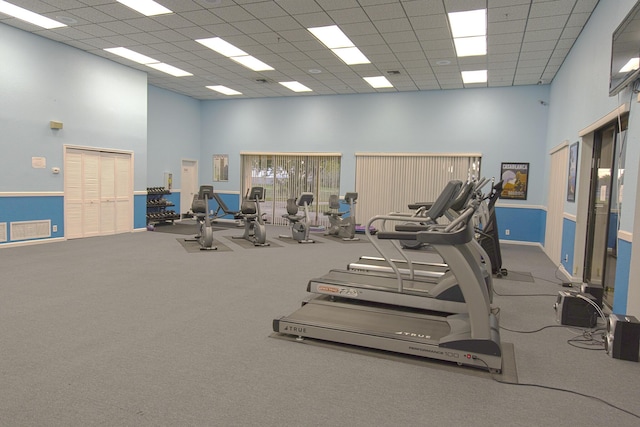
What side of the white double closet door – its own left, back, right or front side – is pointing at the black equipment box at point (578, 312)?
front

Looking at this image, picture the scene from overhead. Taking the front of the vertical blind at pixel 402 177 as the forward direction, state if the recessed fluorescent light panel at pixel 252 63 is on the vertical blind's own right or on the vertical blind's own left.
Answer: on the vertical blind's own right

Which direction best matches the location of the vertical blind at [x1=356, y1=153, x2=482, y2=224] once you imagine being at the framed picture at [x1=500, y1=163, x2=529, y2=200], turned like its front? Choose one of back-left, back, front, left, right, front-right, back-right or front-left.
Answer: right

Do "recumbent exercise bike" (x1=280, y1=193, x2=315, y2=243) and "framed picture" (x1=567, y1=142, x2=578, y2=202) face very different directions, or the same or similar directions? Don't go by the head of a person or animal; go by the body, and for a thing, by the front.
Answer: very different directions

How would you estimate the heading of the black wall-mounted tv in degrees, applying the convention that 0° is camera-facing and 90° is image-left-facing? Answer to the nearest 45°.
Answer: approximately 90°

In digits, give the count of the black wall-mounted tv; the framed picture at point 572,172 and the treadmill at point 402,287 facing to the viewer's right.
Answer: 1

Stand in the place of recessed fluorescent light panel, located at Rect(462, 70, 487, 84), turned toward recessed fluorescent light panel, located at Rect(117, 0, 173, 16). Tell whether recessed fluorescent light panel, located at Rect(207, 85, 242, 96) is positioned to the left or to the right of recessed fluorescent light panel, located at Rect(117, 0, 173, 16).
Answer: right

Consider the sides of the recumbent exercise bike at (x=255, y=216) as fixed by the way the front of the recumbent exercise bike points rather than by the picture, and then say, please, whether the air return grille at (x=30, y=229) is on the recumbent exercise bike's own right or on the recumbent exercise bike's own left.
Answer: on the recumbent exercise bike's own right

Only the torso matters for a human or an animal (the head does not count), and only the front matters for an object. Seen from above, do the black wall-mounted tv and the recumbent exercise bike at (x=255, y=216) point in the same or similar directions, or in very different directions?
very different directions

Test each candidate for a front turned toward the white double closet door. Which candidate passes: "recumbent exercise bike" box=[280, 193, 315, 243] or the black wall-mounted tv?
the black wall-mounted tv

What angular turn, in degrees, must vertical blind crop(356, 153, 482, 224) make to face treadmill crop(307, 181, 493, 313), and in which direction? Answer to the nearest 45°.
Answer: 0° — it already faces it

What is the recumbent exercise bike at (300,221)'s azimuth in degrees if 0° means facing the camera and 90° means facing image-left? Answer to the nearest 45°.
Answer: approximately 315°

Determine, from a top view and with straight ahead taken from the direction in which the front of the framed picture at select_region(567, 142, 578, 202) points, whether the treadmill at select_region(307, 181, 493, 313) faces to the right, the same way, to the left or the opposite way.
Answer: the opposite way

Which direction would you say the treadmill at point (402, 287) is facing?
to the viewer's right

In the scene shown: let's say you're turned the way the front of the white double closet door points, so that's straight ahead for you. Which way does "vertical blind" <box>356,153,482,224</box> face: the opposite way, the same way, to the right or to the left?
to the right
